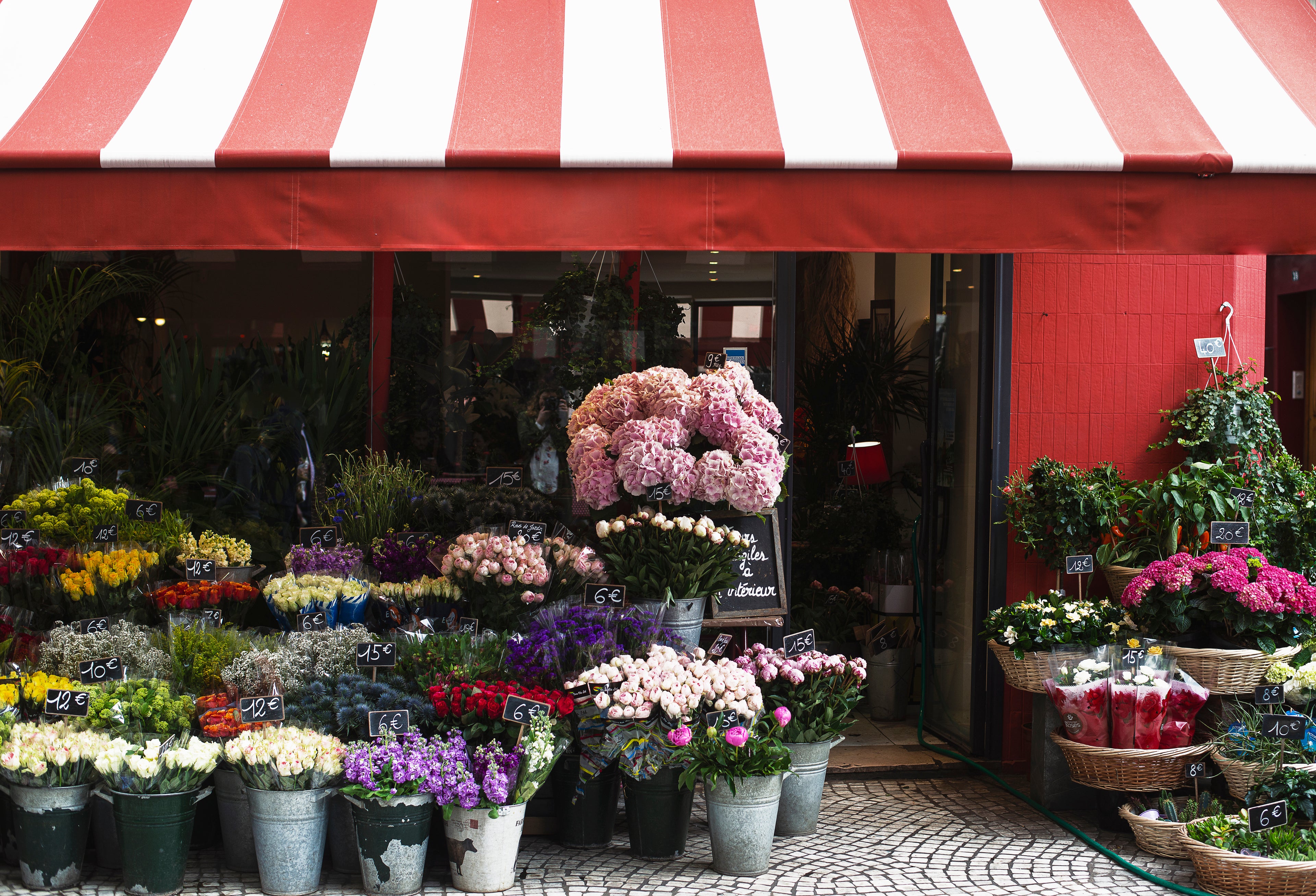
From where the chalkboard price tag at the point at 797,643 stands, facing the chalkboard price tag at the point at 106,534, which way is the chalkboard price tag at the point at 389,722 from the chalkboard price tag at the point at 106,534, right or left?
left

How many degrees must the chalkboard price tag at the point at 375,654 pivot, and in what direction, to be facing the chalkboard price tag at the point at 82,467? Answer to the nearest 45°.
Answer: approximately 135° to its right

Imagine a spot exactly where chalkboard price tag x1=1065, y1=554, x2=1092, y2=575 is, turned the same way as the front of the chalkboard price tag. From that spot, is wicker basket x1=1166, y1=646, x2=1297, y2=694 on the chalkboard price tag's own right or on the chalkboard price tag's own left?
on the chalkboard price tag's own left

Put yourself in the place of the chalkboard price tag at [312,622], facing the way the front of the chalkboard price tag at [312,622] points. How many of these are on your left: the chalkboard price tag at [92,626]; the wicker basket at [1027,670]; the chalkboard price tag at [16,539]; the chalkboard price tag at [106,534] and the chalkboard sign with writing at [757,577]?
2

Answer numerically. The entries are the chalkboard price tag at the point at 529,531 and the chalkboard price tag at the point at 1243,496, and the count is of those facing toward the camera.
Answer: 2

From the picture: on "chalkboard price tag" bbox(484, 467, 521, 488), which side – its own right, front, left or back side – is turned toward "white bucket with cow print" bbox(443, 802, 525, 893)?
front

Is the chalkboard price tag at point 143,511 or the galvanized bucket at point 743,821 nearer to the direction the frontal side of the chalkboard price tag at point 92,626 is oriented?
the galvanized bucket

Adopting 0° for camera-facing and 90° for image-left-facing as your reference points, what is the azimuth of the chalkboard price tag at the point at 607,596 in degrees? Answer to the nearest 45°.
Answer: approximately 0°

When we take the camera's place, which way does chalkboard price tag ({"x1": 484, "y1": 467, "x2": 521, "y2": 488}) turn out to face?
facing the viewer

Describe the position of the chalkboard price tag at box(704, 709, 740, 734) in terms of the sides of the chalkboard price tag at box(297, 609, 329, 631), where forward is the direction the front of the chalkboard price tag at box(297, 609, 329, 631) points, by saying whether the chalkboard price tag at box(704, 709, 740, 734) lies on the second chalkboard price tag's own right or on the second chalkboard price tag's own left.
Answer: on the second chalkboard price tag's own left

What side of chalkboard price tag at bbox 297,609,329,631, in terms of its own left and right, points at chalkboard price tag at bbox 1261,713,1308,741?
left
